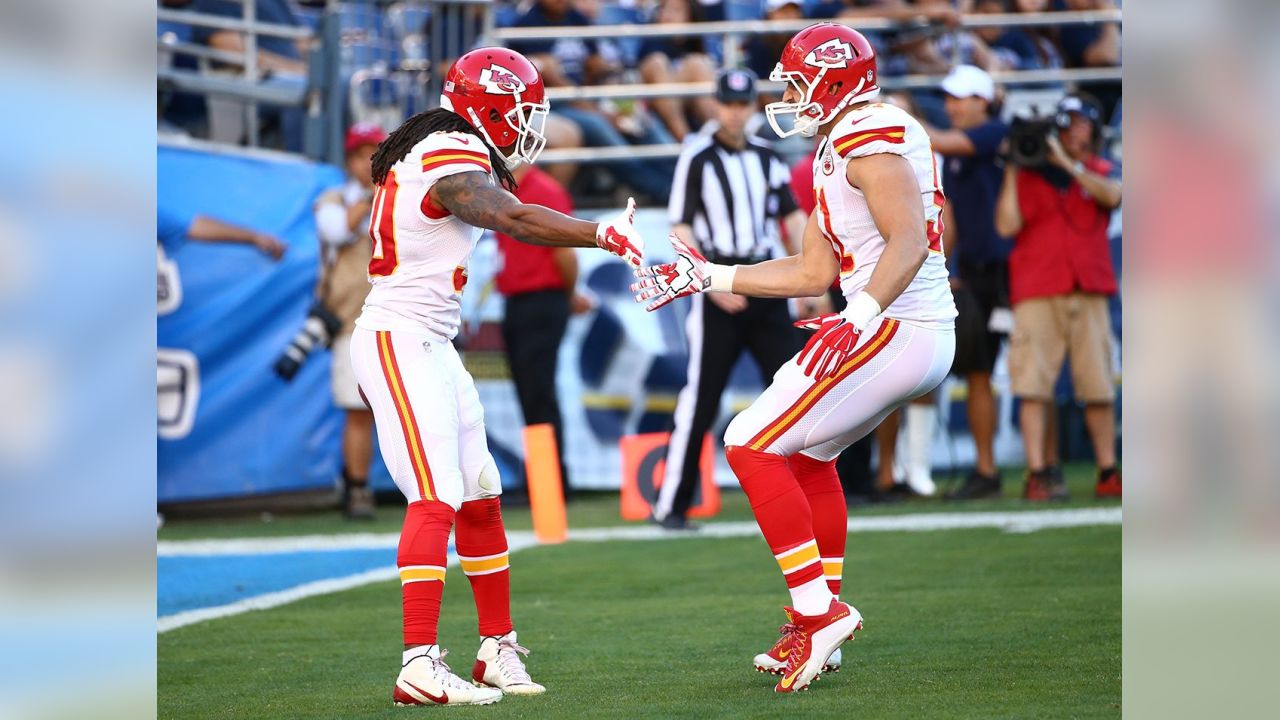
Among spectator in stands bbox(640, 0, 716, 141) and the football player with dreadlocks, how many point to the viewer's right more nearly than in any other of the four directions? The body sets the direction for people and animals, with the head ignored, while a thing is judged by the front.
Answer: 1

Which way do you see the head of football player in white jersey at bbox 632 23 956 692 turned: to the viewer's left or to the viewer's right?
to the viewer's left

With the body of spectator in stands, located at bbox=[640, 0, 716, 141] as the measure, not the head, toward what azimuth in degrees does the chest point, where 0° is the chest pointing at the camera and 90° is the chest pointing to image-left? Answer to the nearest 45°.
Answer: approximately 0°

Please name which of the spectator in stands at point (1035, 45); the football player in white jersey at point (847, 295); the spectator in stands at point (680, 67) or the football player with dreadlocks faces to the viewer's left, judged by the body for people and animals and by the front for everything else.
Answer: the football player in white jersey

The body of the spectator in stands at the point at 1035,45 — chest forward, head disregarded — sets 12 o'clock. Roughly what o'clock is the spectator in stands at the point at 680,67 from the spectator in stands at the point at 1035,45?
the spectator in stands at the point at 680,67 is roughly at 2 o'clock from the spectator in stands at the point at 1035,45.

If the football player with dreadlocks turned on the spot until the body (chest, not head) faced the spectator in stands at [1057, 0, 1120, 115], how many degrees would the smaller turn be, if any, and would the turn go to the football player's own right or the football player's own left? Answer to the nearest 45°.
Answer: approximately 45° to the football player's own left

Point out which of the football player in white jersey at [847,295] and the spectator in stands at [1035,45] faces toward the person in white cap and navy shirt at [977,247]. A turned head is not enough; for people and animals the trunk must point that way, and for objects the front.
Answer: the spectator in stands

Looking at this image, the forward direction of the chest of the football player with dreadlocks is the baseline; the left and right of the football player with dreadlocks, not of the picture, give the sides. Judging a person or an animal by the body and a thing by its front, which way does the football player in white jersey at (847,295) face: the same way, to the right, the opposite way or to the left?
the opposite way

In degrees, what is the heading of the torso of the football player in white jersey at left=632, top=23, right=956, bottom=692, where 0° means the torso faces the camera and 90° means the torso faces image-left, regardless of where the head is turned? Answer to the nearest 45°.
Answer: approximately 90°

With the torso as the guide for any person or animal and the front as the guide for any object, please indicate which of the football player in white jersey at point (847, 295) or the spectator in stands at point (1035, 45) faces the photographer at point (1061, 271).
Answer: the spectator in stands
